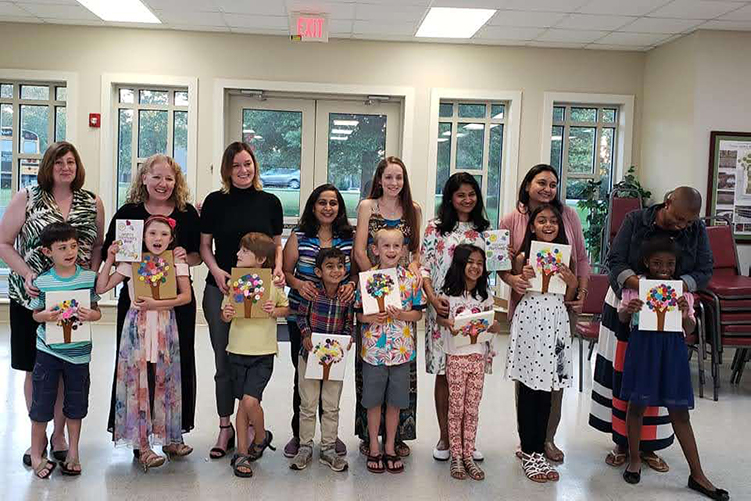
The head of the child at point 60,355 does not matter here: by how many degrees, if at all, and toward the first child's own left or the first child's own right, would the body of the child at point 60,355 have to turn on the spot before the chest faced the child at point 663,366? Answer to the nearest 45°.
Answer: approximately 90° to the first child's own left

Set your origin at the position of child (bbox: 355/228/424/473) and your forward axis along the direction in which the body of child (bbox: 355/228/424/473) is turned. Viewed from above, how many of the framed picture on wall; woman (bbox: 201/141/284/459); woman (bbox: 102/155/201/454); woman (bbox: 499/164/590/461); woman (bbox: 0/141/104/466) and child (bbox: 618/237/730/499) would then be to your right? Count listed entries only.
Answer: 3

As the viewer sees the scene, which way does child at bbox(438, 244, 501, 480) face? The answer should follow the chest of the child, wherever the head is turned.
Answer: toward the camera

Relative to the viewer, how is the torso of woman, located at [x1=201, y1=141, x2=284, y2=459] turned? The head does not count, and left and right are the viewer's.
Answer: facing the viewer

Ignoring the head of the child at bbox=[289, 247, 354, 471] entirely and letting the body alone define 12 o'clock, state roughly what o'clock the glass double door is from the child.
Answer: The glass double door is roughly at 6 o'clock from the child.

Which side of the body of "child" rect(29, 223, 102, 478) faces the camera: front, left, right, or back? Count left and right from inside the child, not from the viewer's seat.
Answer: front

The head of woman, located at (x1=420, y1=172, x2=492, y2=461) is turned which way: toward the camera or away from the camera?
toward the camera

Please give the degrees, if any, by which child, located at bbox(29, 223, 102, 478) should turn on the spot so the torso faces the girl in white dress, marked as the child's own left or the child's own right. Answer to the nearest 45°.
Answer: approximately 90° to the child's own left

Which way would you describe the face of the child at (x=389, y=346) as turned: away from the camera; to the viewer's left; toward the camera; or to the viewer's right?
toward the camera

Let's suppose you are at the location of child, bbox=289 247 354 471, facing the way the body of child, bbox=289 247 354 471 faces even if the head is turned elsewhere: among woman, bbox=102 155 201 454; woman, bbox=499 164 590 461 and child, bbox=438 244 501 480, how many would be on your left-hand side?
2

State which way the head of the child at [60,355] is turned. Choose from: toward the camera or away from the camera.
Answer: toward the camera

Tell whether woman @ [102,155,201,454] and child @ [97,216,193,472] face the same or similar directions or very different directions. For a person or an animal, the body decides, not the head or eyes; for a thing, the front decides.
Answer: same or similar directions
